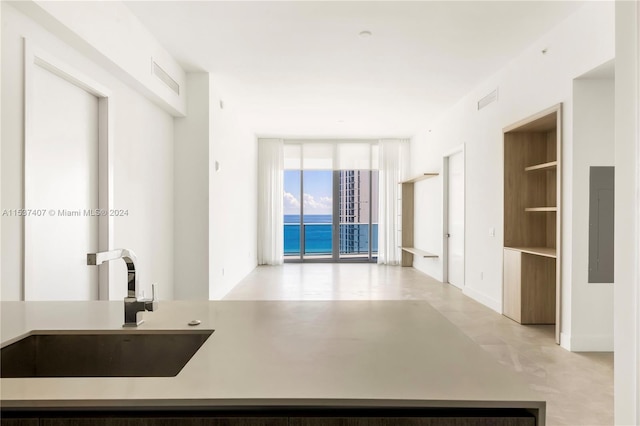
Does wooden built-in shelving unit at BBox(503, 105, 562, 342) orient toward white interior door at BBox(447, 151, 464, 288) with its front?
no

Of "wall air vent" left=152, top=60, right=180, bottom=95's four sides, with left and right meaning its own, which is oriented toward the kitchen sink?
right

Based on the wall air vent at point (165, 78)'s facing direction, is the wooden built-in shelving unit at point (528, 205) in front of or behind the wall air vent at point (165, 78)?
in front

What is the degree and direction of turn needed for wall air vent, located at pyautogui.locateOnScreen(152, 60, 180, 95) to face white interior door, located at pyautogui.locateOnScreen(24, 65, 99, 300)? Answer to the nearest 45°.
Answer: approximately 135° to its right

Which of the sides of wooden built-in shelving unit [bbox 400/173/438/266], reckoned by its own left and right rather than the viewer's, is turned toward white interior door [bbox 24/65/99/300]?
left

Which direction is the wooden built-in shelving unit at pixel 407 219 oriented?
to the viewer's left

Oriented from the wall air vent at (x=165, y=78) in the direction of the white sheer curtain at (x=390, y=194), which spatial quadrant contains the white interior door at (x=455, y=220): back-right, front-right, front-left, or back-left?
front-right

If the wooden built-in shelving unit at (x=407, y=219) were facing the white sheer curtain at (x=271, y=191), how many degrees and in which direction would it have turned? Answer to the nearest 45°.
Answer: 0° — it already faces it

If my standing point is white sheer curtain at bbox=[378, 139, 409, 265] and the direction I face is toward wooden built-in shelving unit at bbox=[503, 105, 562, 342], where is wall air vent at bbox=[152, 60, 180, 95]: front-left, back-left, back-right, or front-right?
front-right

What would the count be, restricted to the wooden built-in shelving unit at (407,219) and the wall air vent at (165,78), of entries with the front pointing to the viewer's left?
1

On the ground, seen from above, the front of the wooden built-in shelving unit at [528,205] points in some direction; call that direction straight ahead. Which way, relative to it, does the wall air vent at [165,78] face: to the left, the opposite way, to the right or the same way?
the opposite way

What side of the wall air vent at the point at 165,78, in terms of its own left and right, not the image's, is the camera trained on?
right

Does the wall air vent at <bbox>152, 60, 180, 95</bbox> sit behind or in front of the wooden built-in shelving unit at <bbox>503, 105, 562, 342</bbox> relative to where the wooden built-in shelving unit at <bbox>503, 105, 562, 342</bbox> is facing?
in front

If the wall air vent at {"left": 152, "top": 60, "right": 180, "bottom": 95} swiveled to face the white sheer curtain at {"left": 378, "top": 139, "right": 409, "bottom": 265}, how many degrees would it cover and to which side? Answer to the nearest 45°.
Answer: approximately 45° to its left

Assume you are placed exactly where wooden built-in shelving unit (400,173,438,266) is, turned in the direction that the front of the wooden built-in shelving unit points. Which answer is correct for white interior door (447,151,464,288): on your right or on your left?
on your left
